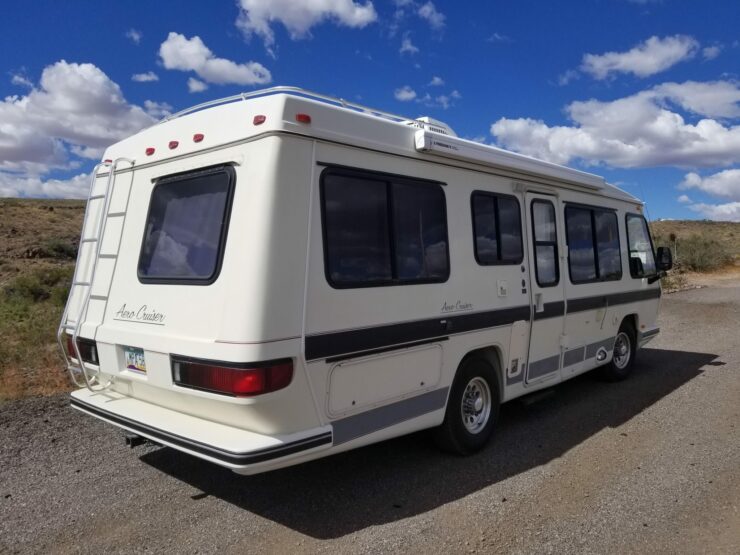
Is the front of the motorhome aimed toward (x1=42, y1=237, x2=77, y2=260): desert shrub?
no

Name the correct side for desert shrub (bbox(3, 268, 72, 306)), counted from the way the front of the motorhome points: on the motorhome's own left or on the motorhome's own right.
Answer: on the motorhome's own left

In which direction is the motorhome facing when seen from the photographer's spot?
facing away from the viewer and to the right of the viewer
